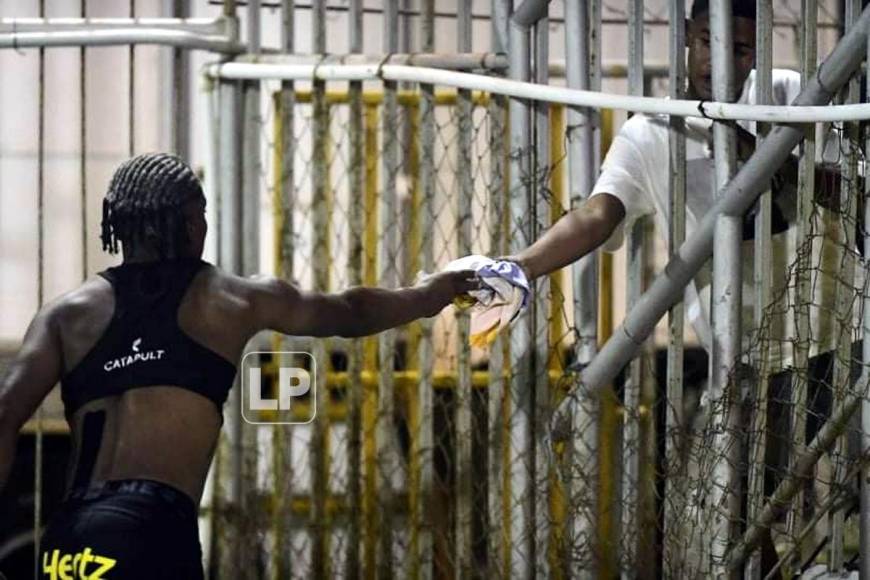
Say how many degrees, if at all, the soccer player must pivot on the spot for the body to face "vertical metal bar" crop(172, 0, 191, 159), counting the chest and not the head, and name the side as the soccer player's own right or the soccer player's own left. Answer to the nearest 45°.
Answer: approximately 45° to the soccer player's own left

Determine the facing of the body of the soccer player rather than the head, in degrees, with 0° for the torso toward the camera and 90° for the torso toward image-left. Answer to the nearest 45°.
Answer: approximately 225°

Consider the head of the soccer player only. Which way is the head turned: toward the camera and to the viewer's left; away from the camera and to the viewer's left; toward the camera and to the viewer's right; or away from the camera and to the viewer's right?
away from the camera and to the viewer's right

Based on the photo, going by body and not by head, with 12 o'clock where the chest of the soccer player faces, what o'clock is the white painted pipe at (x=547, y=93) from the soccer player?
The white painted pipe is roughly at 1 o'clock from the soccer player.
